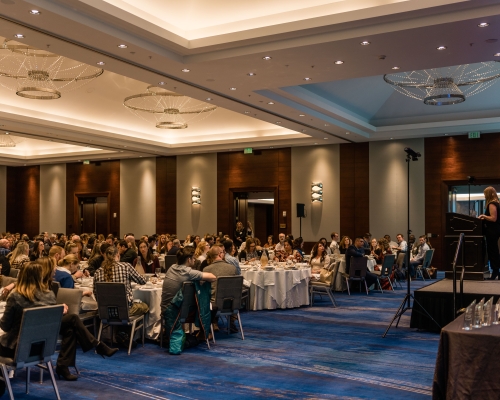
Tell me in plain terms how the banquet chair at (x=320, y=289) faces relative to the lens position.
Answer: facing to the left of the viewer

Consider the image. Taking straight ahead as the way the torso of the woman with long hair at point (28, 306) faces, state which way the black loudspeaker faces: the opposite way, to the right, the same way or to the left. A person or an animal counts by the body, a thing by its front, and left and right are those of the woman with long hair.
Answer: the opposite way

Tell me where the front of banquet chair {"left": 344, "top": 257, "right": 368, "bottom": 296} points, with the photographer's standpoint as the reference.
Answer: facing away from the viewer and to the left of the viewer

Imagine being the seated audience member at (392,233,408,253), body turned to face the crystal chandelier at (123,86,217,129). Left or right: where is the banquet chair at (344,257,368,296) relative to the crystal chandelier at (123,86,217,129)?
left

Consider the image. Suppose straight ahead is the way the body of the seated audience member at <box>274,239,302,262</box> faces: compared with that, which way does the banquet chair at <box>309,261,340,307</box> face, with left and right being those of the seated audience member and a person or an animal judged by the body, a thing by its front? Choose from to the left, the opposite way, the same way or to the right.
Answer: to the right

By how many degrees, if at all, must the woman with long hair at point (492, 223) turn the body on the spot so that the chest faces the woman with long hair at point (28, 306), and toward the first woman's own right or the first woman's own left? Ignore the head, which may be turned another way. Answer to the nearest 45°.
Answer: approximately 45° to the first woman's own left

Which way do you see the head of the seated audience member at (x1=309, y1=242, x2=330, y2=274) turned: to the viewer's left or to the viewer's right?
to the viewer's right

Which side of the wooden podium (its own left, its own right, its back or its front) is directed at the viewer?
left
